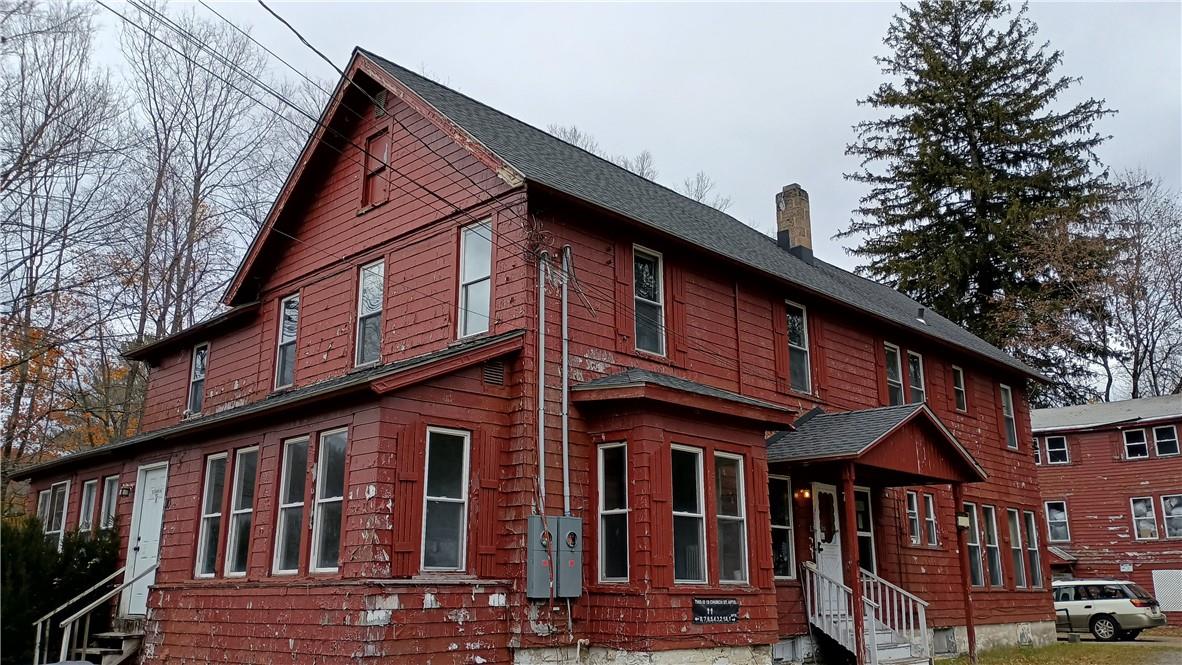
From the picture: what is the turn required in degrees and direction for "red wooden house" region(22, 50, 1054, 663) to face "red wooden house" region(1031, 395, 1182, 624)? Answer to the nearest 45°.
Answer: approximately 90° to its left

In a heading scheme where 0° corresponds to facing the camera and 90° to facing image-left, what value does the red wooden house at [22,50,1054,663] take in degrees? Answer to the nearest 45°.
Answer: approximately 315°

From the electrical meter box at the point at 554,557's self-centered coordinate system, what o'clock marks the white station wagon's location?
The white station wagon is roughly at 9 o'clock from the electrical meter box.

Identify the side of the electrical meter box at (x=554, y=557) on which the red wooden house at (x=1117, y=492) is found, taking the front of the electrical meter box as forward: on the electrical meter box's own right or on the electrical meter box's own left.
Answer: on the electrical meter box's own left

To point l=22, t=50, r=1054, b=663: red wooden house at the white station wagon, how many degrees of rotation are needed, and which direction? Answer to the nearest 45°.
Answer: approximately 90° to its left

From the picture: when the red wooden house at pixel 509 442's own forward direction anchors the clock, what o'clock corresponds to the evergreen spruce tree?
The evergreen spruce tree is roughly at 9 o'clock from the red wooden house.

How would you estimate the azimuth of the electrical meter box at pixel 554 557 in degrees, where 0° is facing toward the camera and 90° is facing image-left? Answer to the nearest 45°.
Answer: approximately 315°
